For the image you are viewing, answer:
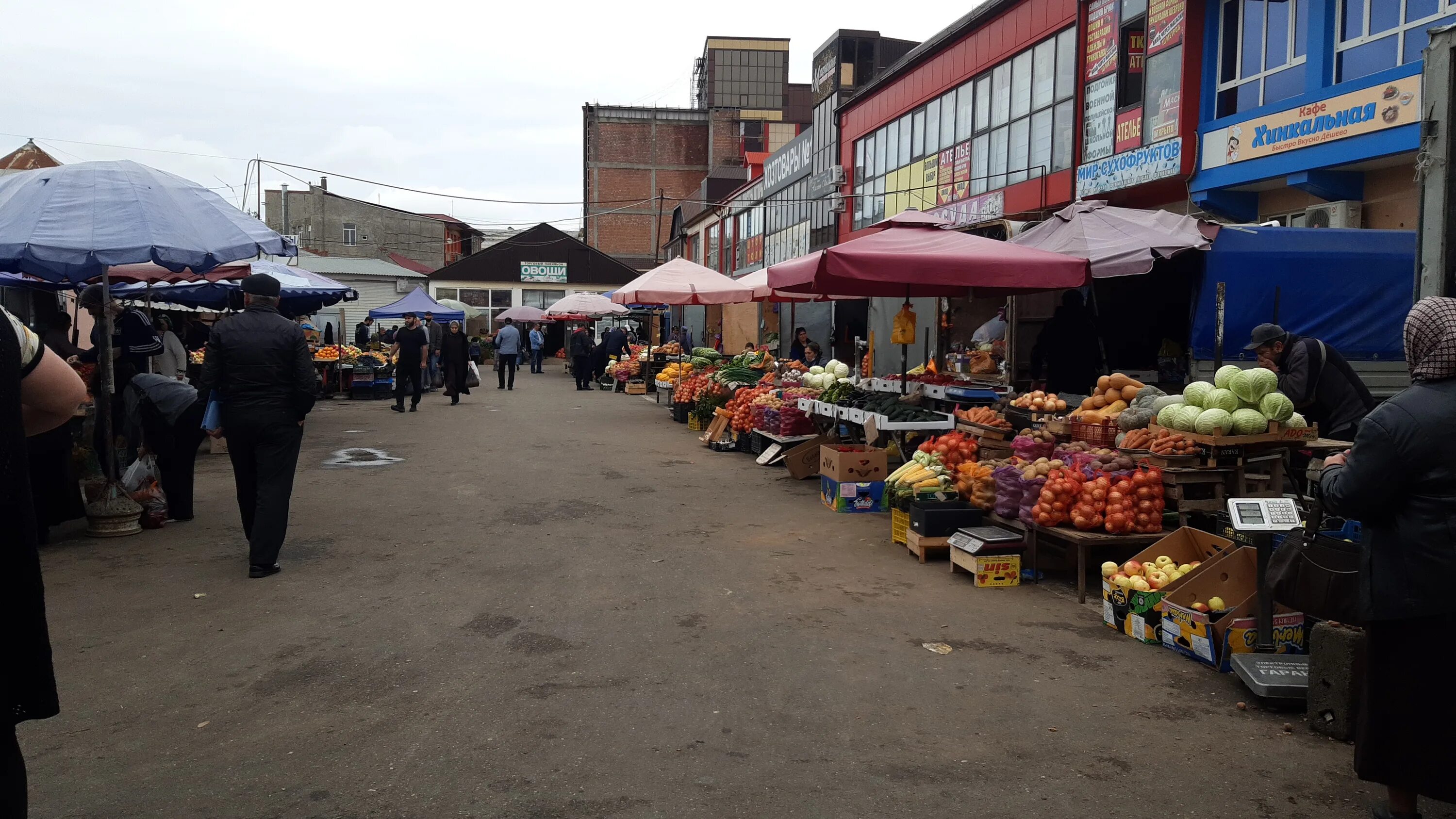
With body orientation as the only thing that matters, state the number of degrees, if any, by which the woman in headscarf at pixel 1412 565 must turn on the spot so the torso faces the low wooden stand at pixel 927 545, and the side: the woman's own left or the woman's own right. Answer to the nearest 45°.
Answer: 0° — they already face it

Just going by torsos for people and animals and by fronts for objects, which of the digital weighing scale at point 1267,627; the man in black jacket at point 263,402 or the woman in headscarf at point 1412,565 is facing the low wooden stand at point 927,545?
the woman in headscarf

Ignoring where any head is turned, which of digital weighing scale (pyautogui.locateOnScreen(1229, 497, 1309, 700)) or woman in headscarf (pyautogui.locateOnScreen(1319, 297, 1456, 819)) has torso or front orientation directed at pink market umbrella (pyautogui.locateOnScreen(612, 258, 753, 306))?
the woman in headscarf

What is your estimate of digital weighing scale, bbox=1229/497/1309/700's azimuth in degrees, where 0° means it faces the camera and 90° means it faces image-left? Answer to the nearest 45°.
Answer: approximately 0°

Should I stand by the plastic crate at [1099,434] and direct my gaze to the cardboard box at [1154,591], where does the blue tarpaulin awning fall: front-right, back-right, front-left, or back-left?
back-left

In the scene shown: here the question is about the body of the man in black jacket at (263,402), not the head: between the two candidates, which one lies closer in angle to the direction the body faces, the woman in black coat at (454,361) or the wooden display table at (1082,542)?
the woman in black coat

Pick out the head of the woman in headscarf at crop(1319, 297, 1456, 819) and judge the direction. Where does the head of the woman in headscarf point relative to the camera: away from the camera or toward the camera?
away from the camera

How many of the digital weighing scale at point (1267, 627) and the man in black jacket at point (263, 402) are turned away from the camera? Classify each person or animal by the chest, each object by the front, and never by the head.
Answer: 1

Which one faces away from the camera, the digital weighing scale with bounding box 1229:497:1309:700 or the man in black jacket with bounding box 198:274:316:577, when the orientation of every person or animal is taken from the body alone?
the man in black jacket

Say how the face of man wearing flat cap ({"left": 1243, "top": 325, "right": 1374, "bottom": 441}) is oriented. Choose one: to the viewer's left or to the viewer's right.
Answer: to the viewer's left

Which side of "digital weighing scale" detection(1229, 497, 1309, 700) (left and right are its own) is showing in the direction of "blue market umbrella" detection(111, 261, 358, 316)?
right

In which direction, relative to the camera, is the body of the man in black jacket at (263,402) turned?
away from the camera
